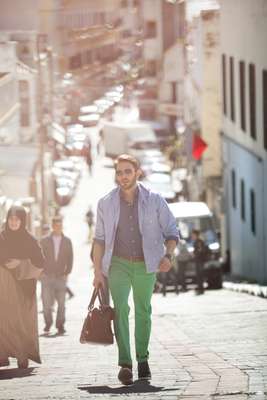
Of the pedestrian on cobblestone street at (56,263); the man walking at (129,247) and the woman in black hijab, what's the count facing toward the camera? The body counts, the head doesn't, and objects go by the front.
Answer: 3

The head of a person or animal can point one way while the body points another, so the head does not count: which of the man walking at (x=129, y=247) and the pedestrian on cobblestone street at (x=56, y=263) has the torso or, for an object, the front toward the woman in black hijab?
the pedestrian on cobblestone street

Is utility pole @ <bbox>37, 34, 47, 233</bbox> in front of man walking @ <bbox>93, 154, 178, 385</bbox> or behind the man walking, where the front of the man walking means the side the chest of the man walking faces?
behind

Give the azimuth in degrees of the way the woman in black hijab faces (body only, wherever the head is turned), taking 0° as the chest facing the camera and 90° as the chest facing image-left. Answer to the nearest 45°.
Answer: approximately 0°

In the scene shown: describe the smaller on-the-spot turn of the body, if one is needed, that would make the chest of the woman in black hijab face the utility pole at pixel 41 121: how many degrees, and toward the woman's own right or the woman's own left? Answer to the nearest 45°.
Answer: approximately 180°

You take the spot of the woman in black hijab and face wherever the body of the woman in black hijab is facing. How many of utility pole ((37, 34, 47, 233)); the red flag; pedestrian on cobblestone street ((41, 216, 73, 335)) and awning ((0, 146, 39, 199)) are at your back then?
4

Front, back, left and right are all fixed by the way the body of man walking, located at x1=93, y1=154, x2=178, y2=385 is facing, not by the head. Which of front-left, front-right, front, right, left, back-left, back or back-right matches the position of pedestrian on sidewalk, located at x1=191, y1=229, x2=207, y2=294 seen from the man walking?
back

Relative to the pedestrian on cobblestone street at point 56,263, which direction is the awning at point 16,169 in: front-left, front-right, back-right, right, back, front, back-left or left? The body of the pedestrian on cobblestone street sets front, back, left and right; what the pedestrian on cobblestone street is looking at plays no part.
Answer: back
